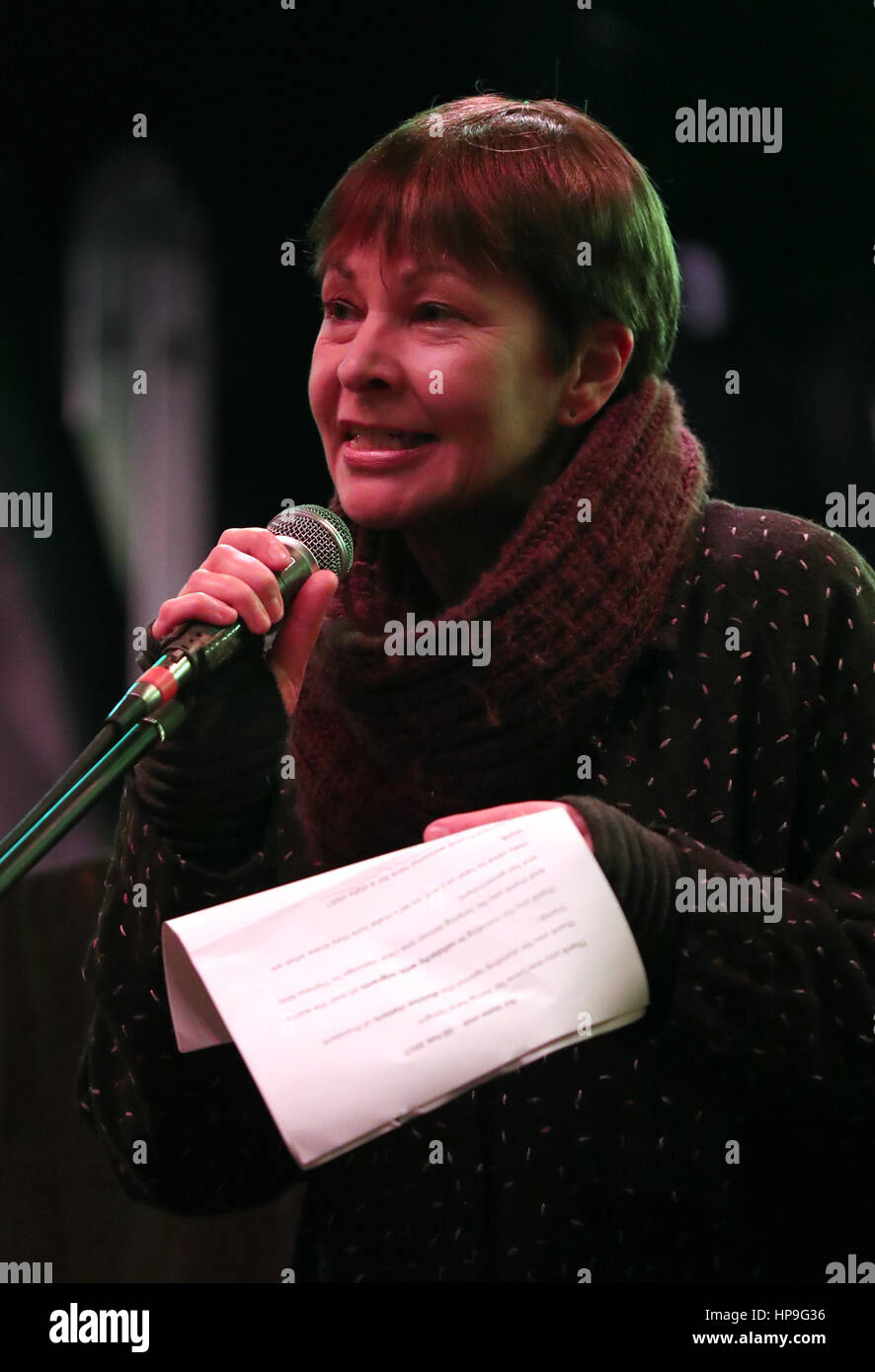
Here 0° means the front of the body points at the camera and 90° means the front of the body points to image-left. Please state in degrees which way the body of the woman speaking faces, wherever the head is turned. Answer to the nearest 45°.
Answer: approximately 45°
